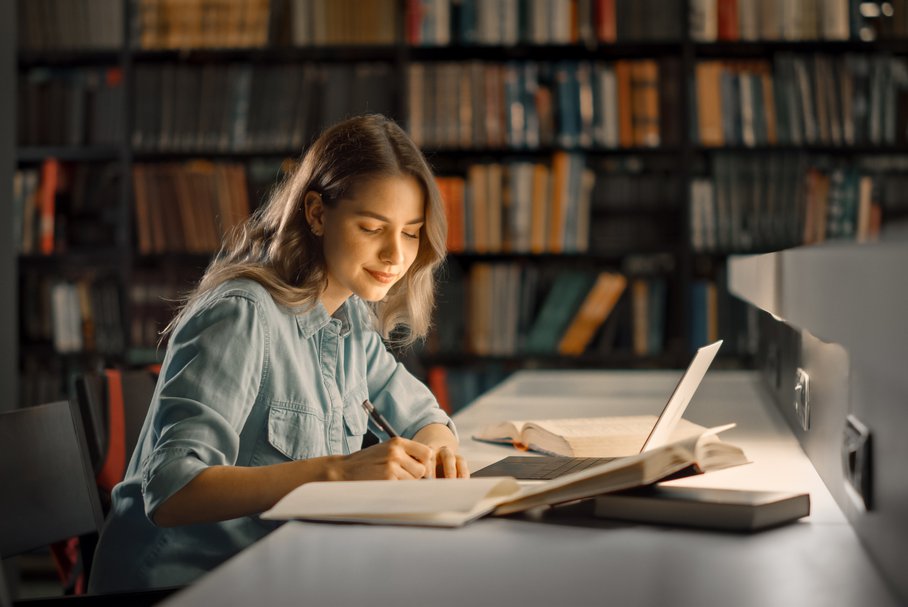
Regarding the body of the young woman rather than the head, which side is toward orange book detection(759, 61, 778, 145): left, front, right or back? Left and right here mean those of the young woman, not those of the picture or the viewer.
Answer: left

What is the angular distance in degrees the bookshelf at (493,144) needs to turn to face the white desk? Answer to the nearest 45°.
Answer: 0° — it already faces it

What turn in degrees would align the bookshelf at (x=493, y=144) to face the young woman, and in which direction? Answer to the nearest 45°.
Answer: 0° — it already faces them

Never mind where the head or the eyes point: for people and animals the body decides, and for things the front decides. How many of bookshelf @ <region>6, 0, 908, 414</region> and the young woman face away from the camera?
0

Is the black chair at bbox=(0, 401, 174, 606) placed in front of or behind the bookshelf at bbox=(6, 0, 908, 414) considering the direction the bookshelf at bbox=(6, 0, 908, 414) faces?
in front

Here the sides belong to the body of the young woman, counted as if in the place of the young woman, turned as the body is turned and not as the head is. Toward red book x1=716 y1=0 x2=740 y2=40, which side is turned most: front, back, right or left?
left

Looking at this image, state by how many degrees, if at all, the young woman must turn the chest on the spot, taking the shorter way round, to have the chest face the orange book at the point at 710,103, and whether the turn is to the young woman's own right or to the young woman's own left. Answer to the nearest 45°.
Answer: approximately 90° to the young woman's own left

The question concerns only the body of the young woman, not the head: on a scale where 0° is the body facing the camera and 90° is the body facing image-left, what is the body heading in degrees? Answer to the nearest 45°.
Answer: approximately 315°

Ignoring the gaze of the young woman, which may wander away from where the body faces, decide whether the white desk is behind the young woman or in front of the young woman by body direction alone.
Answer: in front

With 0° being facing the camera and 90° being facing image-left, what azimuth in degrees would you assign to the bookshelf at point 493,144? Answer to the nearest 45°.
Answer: approximately 0°
